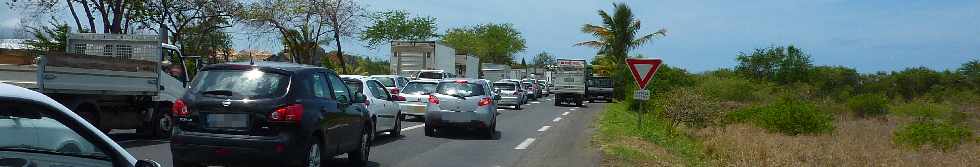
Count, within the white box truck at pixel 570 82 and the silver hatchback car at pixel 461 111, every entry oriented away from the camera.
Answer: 2

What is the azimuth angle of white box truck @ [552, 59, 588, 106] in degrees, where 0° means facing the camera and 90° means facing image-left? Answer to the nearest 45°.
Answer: approximately 180°

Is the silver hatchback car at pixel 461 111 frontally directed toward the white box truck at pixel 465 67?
yes

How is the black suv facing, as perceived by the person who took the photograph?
facing away from the viewer and to the right of the viewer

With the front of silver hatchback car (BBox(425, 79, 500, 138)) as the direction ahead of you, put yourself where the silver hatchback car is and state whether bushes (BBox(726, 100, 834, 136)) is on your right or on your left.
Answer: on your right

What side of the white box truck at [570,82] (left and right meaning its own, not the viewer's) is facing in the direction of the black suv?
back

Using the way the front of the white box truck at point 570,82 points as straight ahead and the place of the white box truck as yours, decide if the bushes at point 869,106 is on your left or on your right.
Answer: on your right

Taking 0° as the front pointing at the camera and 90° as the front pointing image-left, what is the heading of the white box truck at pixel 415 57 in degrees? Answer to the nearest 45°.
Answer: approximately 225°

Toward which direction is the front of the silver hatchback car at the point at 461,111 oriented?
away from the camera
